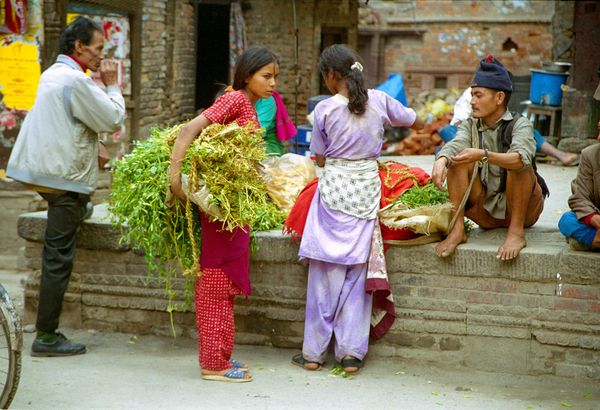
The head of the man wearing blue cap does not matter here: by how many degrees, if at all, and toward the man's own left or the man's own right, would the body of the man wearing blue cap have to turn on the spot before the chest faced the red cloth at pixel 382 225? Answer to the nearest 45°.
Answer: approximately 45° to the man's own right

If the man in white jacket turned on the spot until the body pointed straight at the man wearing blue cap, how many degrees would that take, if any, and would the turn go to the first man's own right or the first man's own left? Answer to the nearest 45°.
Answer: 0° — they already face them

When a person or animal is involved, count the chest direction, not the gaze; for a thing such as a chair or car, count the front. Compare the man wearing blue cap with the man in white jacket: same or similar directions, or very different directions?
very different directions

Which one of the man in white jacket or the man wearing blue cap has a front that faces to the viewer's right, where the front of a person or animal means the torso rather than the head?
the man in white jacket

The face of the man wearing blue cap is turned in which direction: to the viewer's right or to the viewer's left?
to the viewer's left

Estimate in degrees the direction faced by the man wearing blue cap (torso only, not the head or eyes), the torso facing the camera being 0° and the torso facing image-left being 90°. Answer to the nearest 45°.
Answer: approximately 45°

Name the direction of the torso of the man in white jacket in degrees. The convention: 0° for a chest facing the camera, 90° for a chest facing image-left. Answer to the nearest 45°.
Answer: approximately 270°

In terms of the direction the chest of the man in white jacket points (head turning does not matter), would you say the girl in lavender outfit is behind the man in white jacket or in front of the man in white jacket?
in front

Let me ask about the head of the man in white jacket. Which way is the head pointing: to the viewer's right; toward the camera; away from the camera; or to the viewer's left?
to the viewer's right

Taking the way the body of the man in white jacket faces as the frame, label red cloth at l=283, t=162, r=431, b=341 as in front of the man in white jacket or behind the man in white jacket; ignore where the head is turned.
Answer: in front
